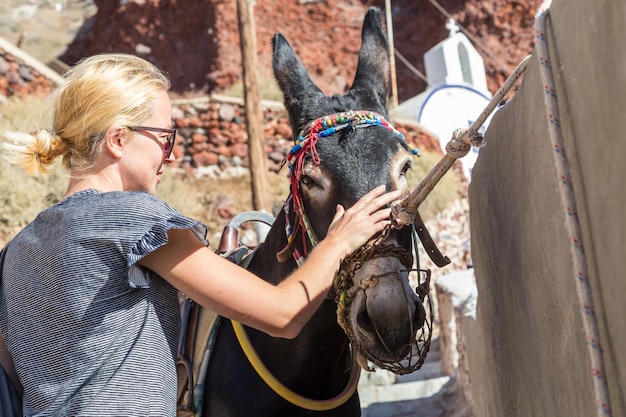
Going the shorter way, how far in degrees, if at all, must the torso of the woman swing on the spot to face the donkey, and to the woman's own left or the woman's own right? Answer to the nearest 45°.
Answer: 0° — they already face it

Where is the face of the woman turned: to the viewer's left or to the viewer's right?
to the viewer's right

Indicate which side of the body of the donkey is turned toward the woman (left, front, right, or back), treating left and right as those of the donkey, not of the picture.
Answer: right

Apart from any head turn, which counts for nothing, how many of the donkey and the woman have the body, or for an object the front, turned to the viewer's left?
0

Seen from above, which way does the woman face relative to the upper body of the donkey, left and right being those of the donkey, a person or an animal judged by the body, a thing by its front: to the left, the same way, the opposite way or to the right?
to the left

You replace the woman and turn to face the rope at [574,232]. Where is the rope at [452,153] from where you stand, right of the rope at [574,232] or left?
left

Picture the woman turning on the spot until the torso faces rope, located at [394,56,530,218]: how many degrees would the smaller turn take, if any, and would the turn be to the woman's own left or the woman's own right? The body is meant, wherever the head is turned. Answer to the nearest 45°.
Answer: approximately 45° to the woman's own right

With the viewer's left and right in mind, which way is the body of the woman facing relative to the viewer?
facing away from the viewer and to the right of the viewer
